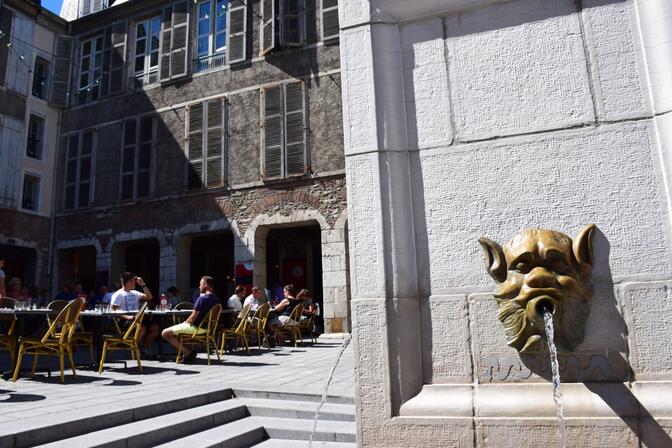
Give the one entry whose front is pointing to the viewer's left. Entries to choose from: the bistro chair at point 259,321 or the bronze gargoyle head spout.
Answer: the bistro chair

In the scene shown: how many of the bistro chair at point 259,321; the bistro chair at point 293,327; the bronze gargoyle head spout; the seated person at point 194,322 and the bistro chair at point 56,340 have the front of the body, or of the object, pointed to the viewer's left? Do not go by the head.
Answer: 4

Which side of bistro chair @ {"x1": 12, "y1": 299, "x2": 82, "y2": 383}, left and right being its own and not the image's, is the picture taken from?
left

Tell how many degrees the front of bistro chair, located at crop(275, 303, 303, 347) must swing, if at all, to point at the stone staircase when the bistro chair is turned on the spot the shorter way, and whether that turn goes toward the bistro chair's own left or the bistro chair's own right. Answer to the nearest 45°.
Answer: approximately 90° to the bistro chair's own left

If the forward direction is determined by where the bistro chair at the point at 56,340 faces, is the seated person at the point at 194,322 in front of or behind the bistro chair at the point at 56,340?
behind

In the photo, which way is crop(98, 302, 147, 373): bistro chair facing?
to the viewer's left

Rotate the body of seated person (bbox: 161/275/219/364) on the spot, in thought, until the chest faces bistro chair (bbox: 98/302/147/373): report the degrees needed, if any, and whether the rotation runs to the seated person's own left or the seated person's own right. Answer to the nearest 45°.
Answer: approximately 45° to the seated person's own left

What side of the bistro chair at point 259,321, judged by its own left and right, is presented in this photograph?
left

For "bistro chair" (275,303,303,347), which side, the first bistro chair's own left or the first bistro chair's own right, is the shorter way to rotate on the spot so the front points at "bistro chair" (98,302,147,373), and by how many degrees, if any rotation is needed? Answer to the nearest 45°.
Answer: approximately 45° to the first bistro chair's own left
